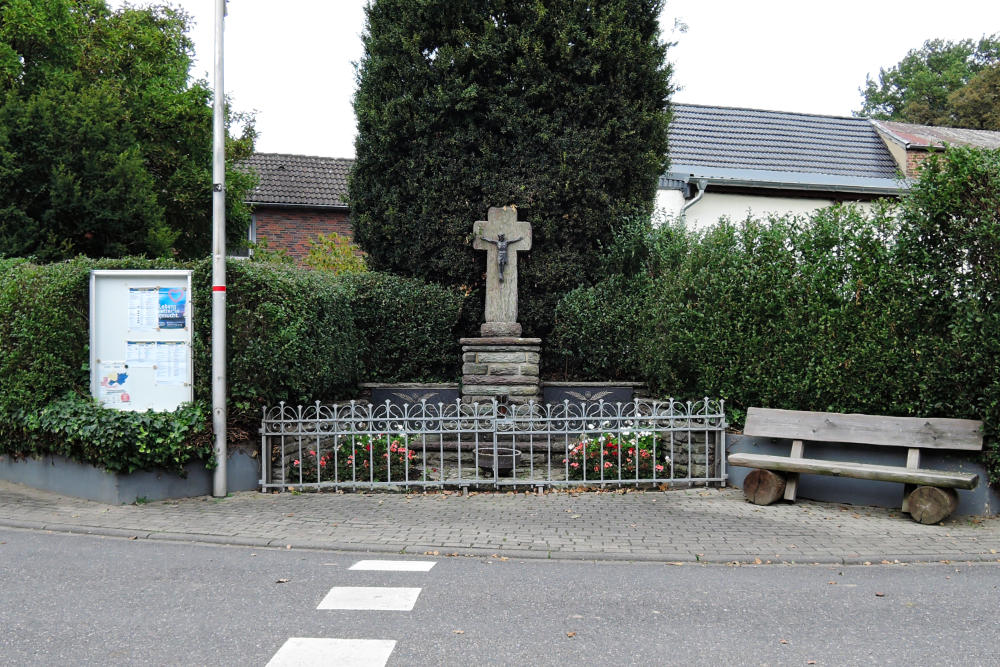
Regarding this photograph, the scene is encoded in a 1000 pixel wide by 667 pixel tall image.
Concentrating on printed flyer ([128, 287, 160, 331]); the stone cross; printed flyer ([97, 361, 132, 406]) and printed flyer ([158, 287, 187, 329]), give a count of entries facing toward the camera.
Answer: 4

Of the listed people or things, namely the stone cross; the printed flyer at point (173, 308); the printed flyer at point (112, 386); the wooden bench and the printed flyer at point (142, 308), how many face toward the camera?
5

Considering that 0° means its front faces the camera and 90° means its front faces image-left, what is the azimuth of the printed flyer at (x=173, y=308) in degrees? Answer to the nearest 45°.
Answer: approximately 0°

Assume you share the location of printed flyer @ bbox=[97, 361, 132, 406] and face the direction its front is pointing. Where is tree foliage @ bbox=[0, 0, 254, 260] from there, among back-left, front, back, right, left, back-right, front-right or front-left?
back

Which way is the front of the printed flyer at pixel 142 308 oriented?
toward the camera

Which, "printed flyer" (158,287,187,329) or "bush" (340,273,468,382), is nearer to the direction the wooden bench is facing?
the printed flyer

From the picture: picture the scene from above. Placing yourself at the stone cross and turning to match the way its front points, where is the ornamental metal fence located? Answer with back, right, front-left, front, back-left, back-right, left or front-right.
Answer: front

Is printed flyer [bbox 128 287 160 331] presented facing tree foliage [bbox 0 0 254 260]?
no

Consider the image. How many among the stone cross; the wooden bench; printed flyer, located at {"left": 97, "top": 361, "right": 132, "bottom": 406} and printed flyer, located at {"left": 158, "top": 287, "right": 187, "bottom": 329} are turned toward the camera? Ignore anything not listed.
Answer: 4

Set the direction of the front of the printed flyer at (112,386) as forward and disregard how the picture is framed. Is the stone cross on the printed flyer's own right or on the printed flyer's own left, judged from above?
on the printed flyer's own left

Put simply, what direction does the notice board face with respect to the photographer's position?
facing the viewer

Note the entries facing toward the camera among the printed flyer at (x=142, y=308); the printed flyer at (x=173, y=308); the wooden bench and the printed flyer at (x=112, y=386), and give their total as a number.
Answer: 4

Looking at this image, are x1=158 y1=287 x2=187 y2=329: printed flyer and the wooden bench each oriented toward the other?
no
